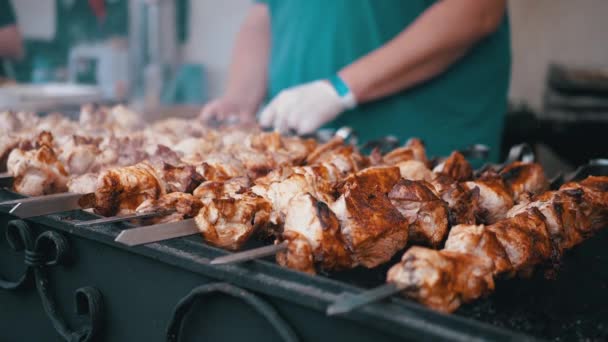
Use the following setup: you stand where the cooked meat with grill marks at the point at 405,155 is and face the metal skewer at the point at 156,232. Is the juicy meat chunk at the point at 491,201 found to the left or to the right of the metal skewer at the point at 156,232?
left

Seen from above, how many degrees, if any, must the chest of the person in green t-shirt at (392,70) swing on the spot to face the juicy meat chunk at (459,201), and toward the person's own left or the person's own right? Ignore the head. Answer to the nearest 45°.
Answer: approximately 45° to the person's own left

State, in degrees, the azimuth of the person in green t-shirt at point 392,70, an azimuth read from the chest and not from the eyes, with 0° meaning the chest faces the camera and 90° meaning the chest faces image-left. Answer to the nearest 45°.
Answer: approximately 45°

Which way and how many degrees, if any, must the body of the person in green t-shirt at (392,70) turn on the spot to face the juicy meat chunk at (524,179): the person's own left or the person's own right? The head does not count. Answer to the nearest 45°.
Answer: approximately 45° to the person's own left

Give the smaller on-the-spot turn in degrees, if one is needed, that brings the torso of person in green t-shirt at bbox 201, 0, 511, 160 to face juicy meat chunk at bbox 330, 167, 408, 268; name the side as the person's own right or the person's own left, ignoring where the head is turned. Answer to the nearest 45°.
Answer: approximately 45° to the person's own left

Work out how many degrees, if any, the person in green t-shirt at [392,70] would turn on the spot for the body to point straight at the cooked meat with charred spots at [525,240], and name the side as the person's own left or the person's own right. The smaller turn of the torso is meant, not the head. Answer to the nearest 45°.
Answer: approximately 45° to the person's own left

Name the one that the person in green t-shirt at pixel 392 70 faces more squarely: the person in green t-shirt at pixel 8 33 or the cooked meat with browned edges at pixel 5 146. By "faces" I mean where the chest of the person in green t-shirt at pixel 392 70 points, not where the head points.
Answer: the cooked meat with browned edges
